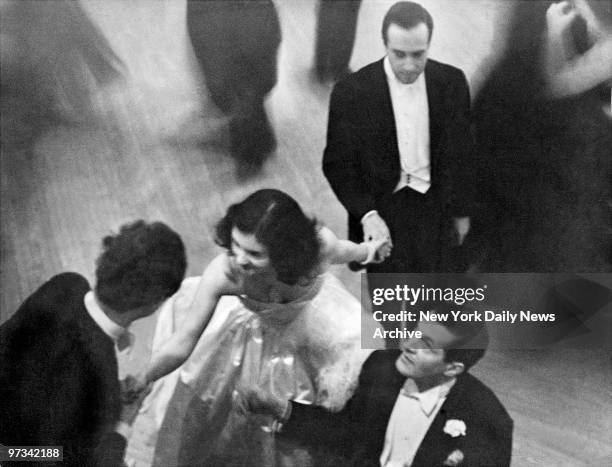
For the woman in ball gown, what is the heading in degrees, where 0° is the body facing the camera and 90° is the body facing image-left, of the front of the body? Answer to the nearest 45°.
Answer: approximately 0°

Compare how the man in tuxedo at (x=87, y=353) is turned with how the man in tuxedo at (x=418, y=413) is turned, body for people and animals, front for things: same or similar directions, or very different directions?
very different directions

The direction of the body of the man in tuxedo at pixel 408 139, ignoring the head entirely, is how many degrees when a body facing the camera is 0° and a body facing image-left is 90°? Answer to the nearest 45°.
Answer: approximately 0°

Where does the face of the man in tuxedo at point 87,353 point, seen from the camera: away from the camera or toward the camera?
away from the camera

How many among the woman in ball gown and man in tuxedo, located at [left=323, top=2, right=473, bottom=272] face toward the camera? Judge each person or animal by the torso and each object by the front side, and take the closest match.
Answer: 2

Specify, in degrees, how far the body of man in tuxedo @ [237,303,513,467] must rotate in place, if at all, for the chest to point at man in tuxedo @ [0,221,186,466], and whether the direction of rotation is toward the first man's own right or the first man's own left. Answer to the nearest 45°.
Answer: approximately 45° to the first man's own right
